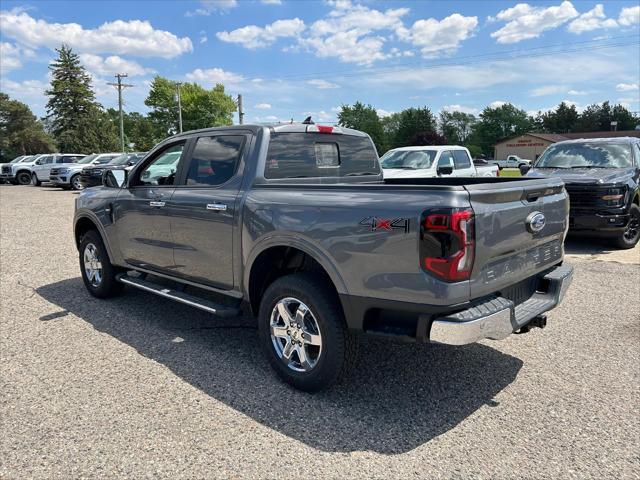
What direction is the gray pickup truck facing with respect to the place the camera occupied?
facing away from the viewer and to the left of the viewer

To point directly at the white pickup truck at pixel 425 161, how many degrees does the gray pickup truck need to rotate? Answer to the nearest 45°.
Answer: approximately 45° to its right

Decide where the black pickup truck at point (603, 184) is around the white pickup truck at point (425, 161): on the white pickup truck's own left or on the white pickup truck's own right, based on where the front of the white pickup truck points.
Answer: on the white pickup truck's own left

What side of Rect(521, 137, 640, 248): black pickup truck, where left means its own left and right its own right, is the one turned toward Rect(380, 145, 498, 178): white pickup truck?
right

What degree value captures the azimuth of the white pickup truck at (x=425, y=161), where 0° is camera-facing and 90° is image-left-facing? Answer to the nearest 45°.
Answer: approximately 45°

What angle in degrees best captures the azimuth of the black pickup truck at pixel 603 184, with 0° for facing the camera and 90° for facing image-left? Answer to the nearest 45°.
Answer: approximately 45°
